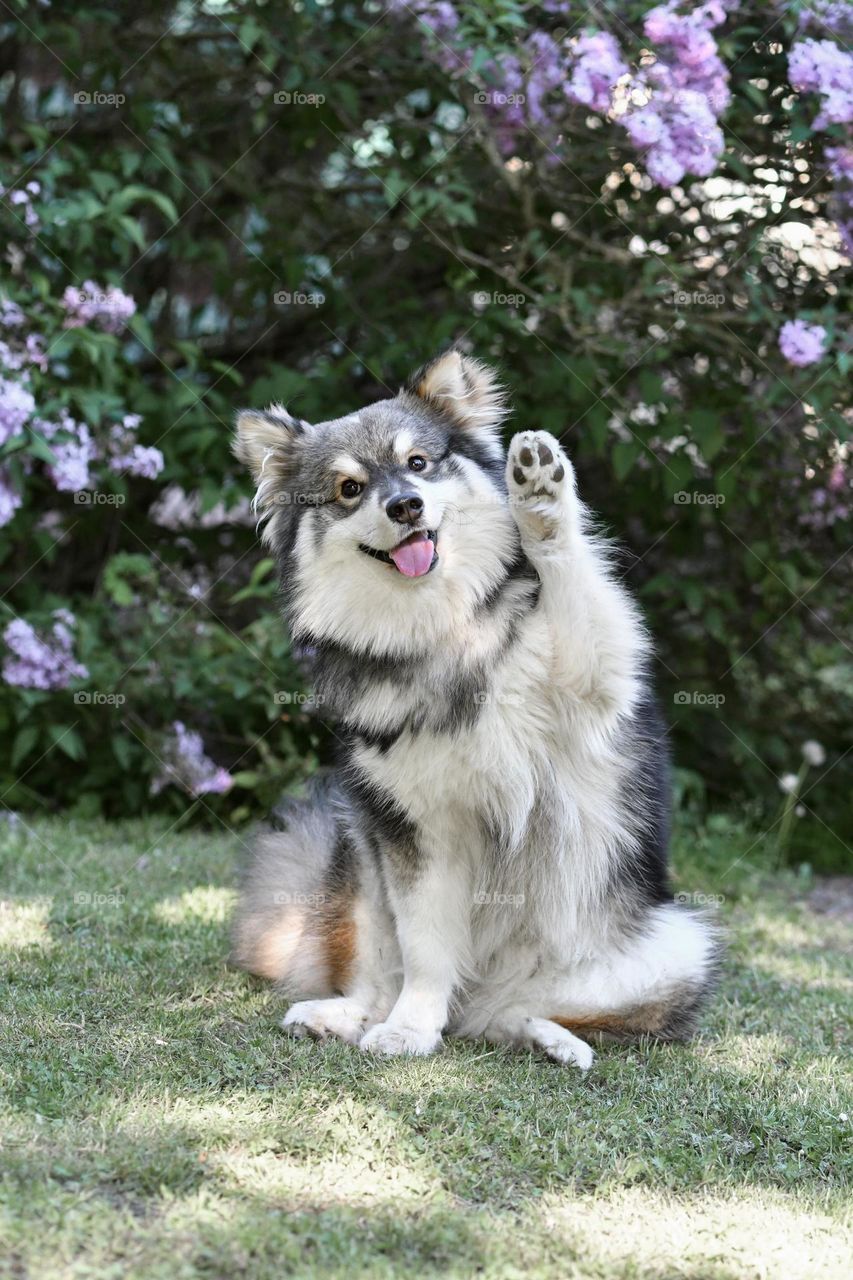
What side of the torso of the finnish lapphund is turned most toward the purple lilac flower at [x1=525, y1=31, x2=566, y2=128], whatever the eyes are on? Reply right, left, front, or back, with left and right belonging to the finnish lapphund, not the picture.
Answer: back

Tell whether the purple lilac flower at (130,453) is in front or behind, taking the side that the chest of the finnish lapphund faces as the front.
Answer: behind

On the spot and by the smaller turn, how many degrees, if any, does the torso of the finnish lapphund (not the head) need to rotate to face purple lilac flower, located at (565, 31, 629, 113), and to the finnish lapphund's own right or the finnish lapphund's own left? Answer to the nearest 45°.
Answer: approximately 180°

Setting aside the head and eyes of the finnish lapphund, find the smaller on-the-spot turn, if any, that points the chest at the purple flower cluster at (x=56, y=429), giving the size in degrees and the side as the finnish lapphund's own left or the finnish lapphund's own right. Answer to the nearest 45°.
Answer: approximately 135° to the finnish lapphund's own right

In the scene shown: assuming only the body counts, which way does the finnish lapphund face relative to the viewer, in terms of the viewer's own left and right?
facing the viewer

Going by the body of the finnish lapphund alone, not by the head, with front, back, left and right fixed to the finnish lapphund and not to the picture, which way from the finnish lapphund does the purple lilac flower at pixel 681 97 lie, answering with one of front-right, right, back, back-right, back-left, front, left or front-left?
back

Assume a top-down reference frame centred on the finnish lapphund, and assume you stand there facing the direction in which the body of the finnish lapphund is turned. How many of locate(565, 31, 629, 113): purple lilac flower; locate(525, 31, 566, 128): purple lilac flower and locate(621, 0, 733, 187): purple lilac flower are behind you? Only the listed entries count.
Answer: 3
